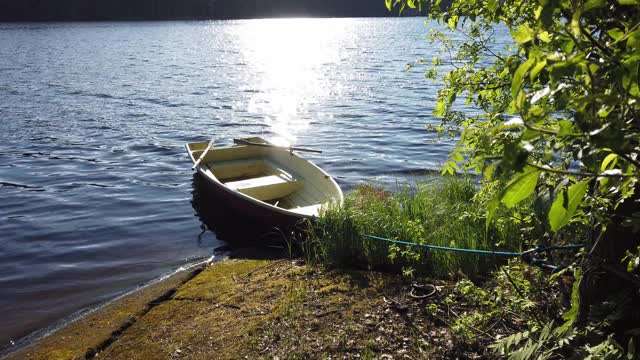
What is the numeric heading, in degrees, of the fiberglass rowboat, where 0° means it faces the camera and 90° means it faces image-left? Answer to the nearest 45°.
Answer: approximately 315°

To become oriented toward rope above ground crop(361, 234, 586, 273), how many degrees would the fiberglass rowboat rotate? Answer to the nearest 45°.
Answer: approximately 45° to its right
